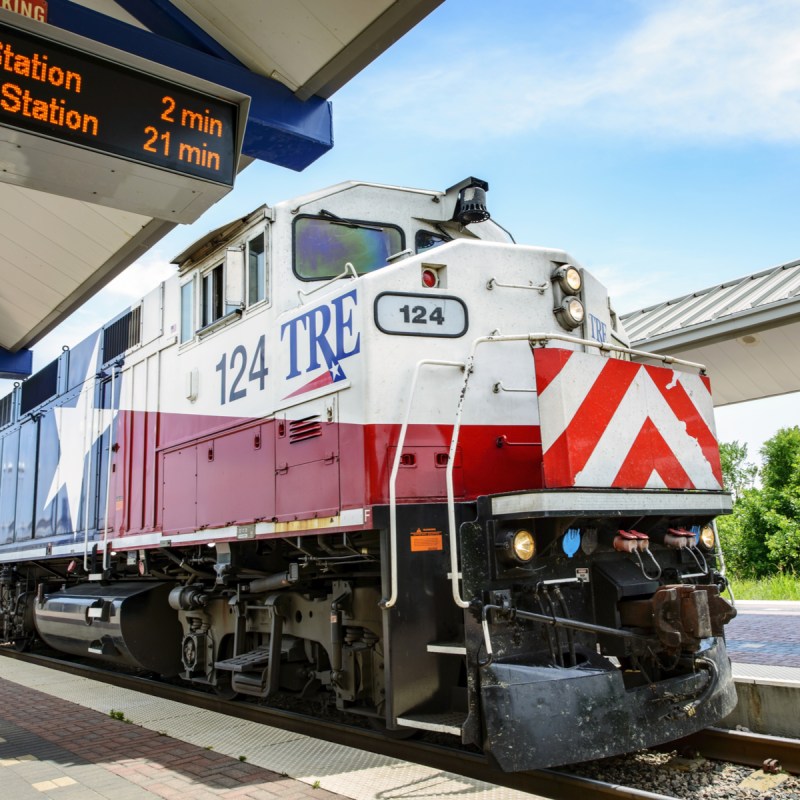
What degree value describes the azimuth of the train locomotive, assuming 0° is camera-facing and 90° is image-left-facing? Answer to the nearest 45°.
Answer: approximately 315°

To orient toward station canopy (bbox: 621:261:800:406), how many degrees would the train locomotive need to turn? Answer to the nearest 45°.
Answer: approximately 90° to its left

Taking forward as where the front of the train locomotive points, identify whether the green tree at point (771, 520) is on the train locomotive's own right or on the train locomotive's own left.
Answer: on the train locomotive's own left
